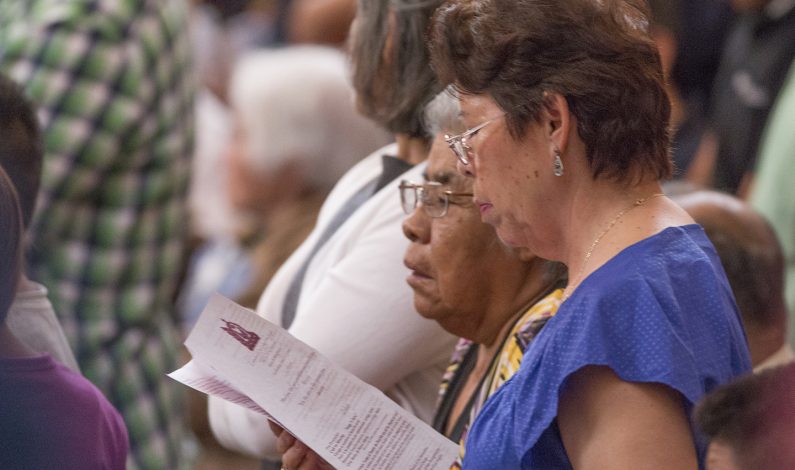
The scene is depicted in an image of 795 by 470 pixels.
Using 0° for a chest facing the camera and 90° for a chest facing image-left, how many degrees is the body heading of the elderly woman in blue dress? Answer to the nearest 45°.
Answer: approximately 90°

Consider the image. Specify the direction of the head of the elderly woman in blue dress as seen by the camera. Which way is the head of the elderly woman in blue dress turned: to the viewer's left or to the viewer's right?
to the viewer's left

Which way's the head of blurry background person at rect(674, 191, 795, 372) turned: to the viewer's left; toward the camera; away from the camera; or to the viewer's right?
away from the camera

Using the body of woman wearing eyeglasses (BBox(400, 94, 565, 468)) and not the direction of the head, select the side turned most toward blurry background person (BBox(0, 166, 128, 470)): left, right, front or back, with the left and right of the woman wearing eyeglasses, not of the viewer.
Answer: front

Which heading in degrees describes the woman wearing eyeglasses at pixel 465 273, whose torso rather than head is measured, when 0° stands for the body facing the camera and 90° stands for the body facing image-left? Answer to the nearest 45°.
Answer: approximately 45°

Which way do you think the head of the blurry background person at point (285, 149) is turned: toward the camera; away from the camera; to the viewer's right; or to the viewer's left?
to the viewer's left

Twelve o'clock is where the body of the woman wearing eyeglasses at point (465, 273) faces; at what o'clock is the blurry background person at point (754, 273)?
The blurry background person is roughly at 6 o'clock from the woman wearing eyeglasses.
